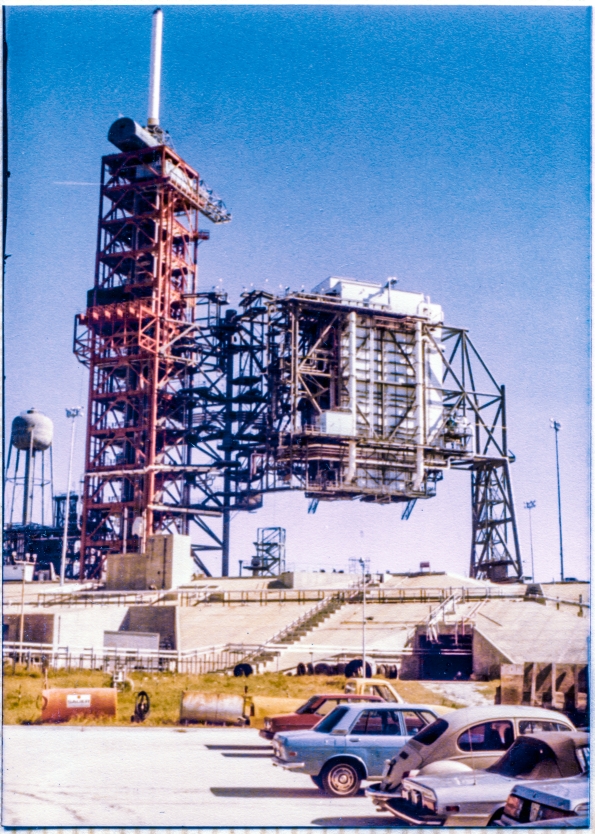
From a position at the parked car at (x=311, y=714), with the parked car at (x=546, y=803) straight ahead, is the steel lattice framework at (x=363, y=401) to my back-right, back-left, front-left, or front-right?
back-left

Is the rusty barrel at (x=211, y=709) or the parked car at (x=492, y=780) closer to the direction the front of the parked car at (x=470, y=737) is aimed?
the rusty barrel

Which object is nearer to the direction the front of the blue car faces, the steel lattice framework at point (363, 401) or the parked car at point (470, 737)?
the steel lattice framework
